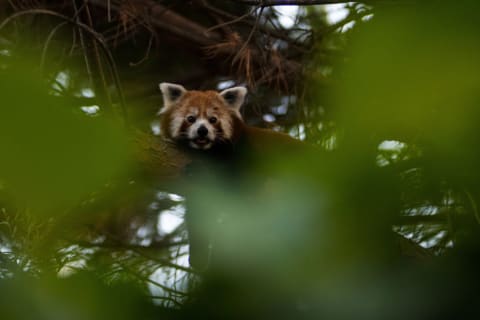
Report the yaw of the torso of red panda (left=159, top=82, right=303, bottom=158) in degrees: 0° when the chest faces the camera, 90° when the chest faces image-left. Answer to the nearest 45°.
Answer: approximately 45°
